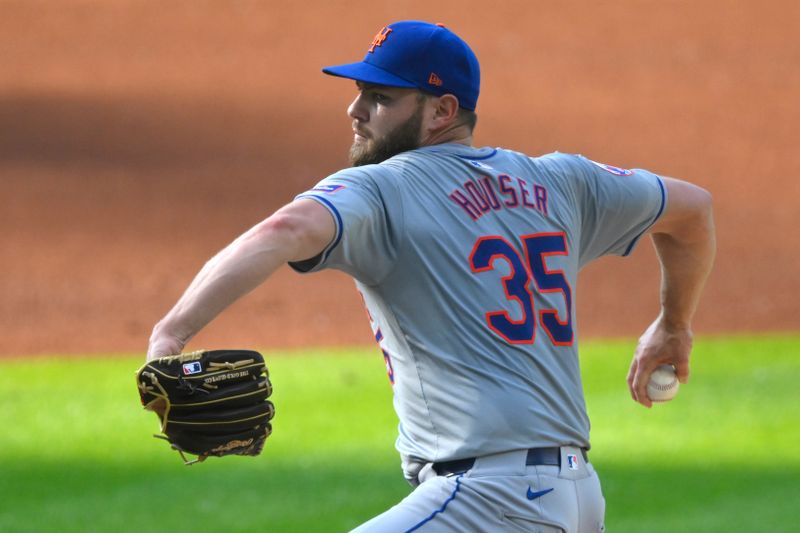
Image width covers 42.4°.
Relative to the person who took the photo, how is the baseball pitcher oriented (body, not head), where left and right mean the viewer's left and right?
facing away from the viewer and to the left of the viewer
